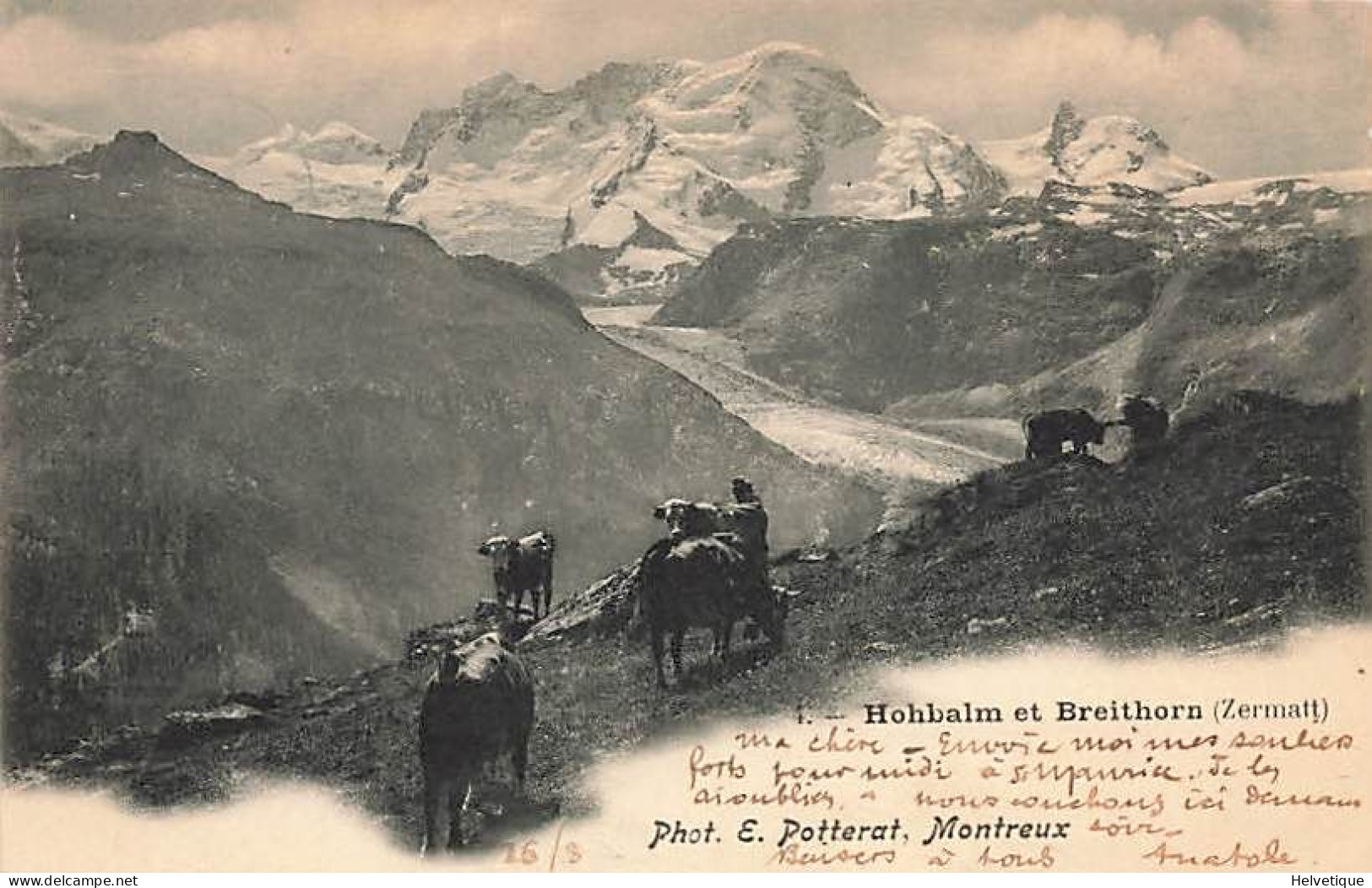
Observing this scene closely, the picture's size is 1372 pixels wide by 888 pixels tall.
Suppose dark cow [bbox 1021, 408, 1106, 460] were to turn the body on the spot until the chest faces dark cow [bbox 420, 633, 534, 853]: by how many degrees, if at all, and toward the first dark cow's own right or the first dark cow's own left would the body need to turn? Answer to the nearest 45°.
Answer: approximately 135° to the first dark cow's own right

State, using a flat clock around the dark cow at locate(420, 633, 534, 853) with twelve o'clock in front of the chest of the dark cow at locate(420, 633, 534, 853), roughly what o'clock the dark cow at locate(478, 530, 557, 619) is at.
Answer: the dark cow at locate(478, 530, 557, 619) is roughly at 11 o'clock from the dark cow at locate(420, 633, 534, 853).

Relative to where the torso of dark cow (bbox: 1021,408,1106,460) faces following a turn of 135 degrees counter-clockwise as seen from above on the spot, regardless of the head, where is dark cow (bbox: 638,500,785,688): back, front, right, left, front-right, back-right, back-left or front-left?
left

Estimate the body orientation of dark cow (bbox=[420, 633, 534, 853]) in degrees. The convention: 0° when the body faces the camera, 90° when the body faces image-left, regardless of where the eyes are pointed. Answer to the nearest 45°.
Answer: approximately 225°

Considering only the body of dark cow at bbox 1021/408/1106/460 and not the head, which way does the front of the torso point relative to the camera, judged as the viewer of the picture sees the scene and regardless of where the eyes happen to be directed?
to the viewer's right
